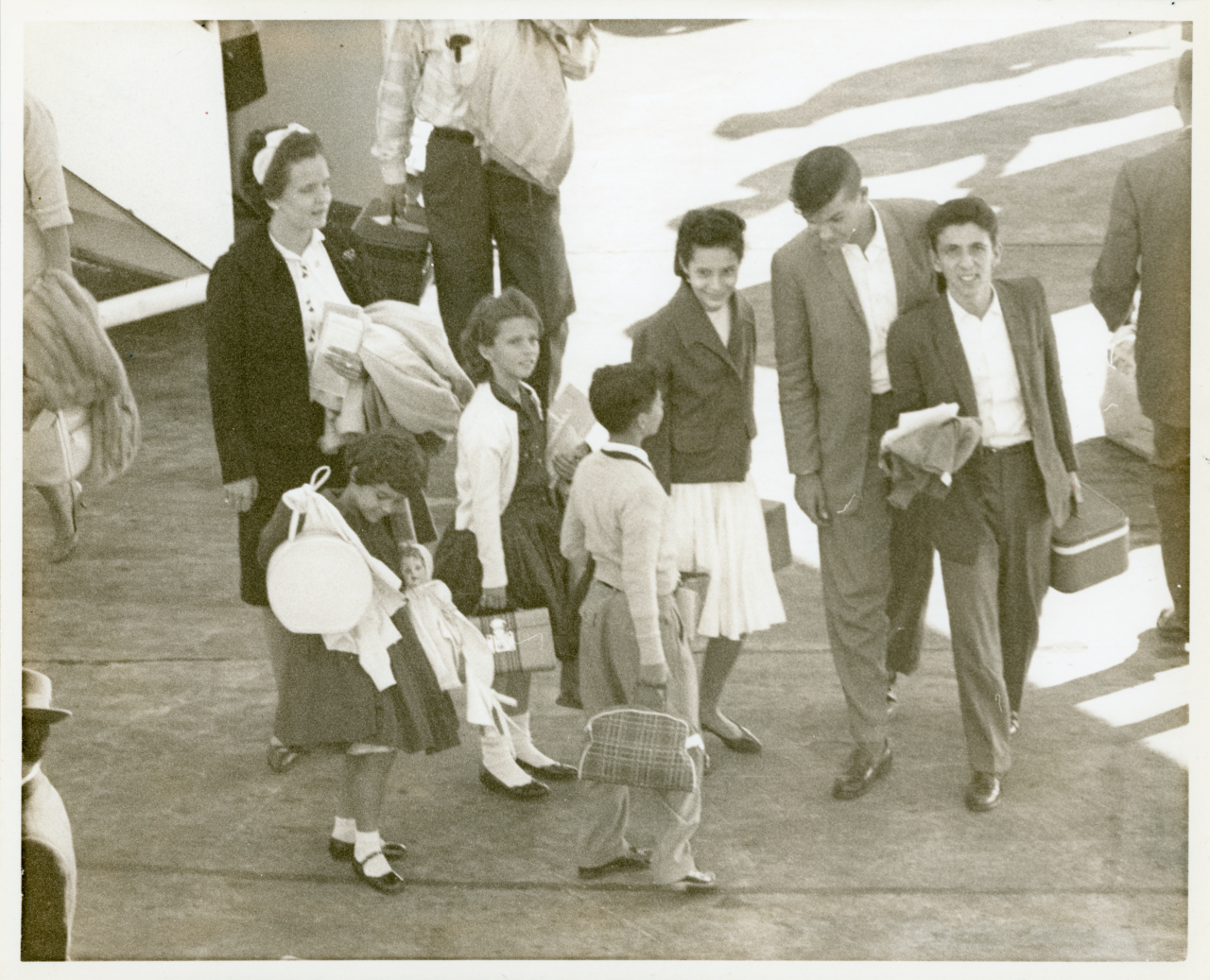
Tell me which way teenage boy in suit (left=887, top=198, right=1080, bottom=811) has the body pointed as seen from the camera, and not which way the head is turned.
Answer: toward the camera

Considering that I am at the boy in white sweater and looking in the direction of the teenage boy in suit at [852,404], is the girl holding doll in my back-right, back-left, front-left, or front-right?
back-left

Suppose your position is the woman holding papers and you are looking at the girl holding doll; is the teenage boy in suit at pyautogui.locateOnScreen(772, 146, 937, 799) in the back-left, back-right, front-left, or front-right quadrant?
front-left

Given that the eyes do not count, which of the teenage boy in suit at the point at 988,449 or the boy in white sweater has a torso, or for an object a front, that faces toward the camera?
the teenage boy in suit

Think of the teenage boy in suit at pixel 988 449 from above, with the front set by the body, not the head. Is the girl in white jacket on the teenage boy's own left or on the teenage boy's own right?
on the teenage boy's own right

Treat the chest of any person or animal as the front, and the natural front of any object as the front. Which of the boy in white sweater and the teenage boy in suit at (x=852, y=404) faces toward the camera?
the teenage boy in suit

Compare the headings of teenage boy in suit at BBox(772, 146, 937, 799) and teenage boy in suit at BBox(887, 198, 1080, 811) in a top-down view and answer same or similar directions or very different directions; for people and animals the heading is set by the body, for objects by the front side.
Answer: same or similar directions

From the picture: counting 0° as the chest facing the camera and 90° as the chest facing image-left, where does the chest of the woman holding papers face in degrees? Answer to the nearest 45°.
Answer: approximately 315°

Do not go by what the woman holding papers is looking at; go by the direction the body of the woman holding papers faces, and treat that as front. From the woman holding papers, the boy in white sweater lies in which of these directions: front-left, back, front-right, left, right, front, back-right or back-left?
front

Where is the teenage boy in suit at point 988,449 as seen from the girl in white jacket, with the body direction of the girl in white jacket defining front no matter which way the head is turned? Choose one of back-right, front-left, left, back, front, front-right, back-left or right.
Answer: front-left

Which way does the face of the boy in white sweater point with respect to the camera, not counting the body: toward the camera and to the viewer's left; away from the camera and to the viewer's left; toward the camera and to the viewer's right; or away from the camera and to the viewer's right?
away from the camera and to the viewer's right

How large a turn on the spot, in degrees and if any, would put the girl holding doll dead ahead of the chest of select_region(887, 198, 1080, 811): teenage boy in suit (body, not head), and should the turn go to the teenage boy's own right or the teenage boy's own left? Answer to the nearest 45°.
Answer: approximately 90° to the teenage boy's own right

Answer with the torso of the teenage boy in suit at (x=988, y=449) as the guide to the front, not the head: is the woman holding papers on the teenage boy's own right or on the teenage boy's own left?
on the teenage boy's own right

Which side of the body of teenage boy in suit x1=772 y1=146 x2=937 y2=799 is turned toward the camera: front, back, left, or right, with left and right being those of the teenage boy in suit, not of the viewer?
front
